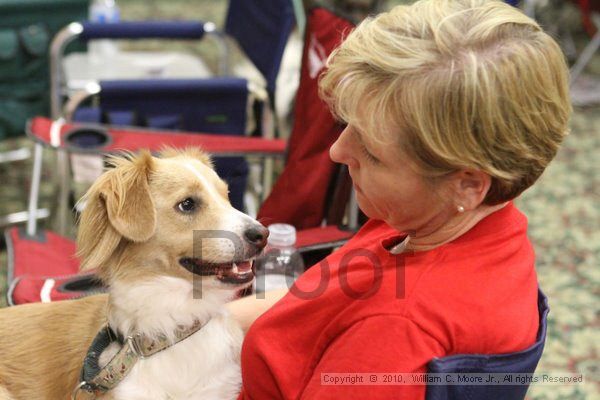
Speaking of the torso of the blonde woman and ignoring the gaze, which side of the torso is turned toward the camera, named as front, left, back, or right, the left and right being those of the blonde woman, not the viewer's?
left

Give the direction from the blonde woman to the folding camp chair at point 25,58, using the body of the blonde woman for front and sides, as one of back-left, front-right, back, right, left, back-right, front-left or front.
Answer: front-right

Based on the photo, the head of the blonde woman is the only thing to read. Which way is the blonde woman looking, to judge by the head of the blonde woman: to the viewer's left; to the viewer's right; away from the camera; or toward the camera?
to the viewer's left

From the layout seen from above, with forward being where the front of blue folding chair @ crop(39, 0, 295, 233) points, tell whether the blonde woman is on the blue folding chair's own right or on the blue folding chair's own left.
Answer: on the blue folding chair's own left

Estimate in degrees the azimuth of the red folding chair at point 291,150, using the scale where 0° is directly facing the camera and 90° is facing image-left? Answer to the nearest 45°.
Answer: approximately 90°

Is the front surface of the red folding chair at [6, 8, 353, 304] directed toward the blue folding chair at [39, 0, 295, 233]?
no

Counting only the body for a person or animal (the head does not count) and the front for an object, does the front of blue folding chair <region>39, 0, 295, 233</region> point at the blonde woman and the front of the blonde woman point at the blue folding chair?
no

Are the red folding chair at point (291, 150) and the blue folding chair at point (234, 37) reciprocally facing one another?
no

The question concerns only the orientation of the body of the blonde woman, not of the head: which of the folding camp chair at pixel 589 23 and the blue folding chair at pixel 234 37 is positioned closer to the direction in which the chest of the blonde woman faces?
the blue folding chair

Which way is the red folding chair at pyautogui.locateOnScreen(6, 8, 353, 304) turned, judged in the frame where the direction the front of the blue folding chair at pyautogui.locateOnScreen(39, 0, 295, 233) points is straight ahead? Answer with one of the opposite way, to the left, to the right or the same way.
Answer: the same way

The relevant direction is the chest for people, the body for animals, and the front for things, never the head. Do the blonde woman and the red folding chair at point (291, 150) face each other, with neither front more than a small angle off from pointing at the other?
no
